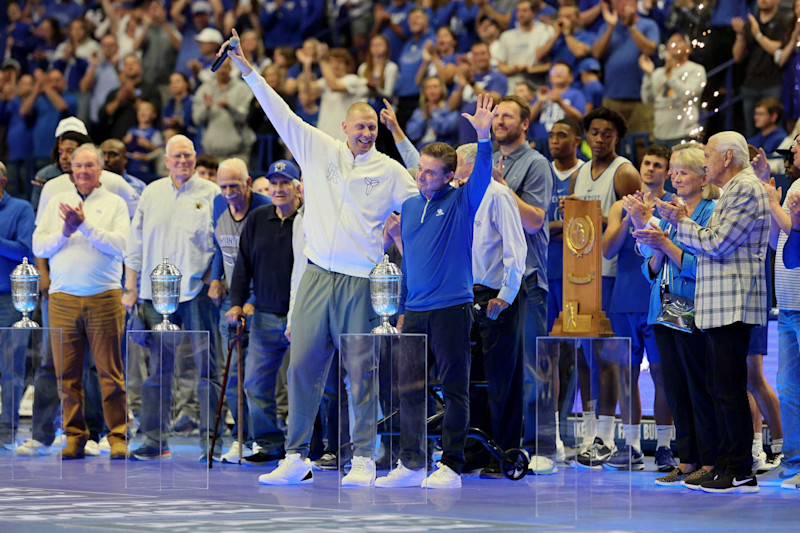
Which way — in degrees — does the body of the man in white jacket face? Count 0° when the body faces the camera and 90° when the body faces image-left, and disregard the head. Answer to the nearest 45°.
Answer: approximately 0°

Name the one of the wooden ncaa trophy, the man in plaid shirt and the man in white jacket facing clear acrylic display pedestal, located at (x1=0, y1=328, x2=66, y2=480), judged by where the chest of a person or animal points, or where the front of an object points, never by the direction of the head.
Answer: the man in plaid shirt

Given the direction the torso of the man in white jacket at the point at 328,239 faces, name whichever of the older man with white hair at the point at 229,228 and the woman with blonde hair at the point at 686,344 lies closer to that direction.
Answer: the woman with blonde hair

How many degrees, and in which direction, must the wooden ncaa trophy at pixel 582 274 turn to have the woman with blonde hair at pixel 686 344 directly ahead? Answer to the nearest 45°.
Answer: approximately 135° to its left

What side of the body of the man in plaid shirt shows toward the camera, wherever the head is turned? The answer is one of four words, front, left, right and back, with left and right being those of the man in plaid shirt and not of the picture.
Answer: left

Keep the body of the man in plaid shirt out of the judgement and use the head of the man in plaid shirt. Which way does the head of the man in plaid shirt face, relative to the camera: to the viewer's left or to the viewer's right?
to the viewer's left

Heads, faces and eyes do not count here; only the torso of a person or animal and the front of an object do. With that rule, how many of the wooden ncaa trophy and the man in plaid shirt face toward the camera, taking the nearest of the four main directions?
1
